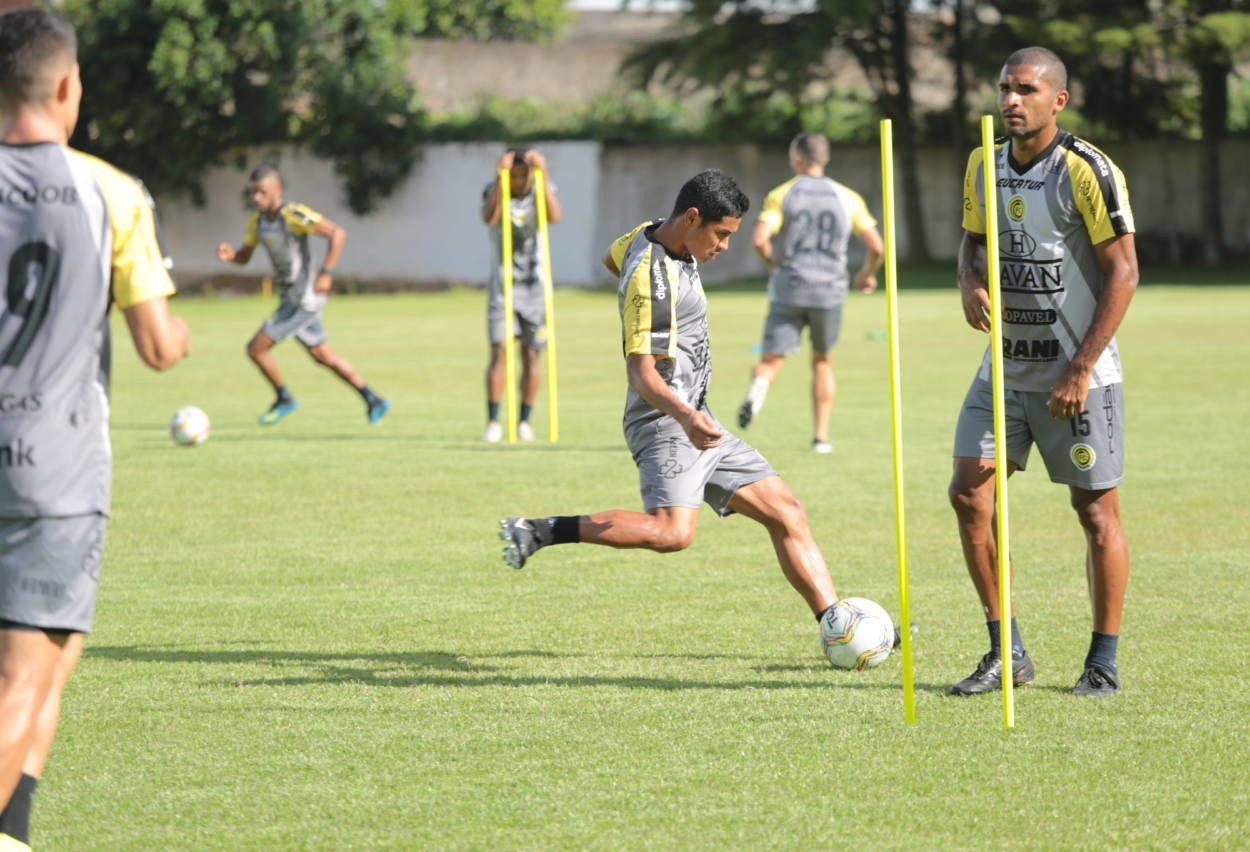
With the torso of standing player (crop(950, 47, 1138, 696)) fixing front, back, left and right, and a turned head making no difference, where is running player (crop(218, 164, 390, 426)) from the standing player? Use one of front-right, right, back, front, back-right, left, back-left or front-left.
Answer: right

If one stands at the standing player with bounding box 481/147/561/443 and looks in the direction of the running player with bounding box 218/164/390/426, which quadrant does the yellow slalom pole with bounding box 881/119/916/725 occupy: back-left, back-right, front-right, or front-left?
back-left

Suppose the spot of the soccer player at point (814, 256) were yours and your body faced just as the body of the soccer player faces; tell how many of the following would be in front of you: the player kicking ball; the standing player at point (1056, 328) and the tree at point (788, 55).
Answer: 1

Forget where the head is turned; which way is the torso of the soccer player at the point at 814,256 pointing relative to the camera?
away from the camera

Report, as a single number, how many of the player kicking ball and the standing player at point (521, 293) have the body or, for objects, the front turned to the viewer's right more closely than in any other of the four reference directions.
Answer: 1

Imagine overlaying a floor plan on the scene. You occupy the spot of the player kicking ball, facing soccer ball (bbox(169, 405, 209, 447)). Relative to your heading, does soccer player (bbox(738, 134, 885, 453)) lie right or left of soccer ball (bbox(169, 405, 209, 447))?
right

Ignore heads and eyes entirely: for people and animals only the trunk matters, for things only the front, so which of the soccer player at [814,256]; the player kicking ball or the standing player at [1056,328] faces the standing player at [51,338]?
the standing player at [1056,328]

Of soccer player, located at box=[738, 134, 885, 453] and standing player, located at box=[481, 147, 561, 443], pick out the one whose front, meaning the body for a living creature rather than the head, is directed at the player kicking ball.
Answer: the standing player

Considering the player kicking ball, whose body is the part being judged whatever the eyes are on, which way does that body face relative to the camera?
to the viewer's right

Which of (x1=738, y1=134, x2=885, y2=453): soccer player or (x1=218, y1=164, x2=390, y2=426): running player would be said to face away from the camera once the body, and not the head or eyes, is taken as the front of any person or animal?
the soccer player
